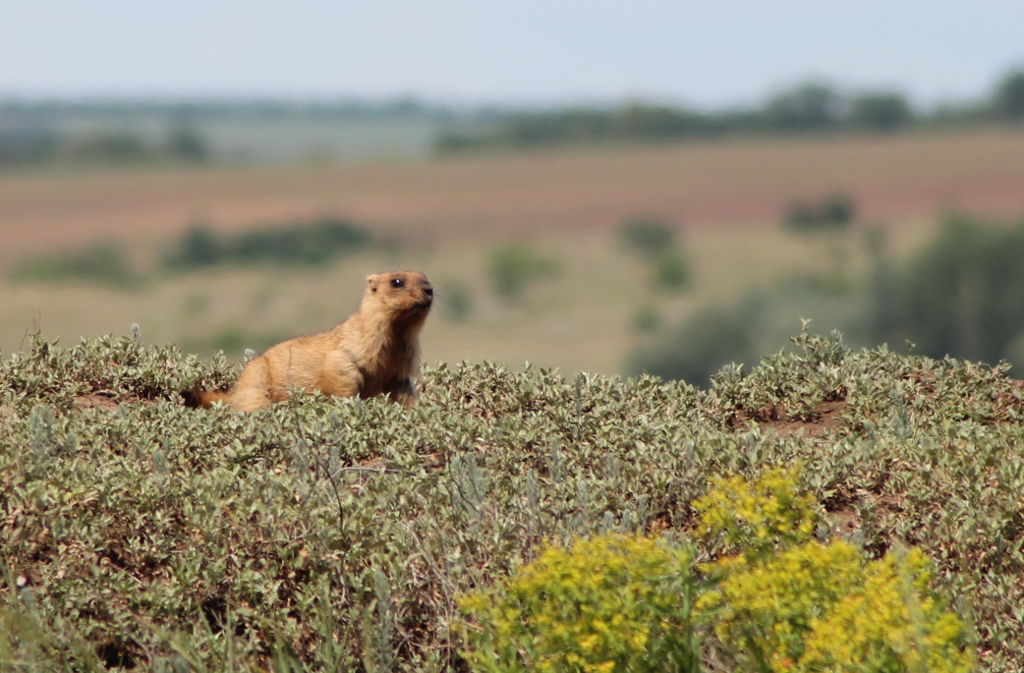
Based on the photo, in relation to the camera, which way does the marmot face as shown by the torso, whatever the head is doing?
to the viewer's right

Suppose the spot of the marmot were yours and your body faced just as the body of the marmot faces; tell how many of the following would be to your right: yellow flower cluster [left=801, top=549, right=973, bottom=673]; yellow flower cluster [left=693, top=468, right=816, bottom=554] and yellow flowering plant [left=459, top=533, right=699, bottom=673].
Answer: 3

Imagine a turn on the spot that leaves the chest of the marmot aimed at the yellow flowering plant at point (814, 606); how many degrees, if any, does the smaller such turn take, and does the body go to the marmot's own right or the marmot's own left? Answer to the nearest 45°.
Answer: approximately 90° to the marmot's own right

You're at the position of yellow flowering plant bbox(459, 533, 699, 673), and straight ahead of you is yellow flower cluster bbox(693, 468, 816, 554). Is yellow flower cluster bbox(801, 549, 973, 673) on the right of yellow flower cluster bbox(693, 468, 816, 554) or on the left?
right

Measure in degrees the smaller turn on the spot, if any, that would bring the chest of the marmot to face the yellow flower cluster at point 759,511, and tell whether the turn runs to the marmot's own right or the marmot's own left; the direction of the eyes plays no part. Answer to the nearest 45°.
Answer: approximately 90° to the marmot's own right

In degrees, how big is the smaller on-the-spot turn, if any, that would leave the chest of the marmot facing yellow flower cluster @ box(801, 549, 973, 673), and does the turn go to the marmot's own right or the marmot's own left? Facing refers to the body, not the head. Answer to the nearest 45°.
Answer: approximately 90° to the marmot's own right

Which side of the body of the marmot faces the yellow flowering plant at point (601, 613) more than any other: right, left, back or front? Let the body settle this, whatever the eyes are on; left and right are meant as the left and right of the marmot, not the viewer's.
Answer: right
